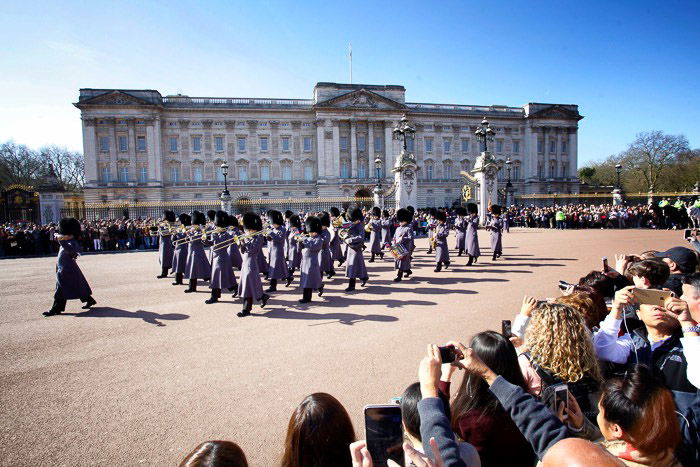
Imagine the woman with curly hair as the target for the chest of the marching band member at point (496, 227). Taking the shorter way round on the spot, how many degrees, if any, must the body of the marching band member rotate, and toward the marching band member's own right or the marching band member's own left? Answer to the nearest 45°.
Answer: approximately 45° to the marching band member's own left

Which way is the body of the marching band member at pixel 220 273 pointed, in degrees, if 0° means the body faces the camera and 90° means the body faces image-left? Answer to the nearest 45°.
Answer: approximately 45°

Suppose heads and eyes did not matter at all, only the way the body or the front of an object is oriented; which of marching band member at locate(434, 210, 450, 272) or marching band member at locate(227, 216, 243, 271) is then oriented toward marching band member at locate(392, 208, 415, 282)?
marching band member at locate(434, 210, 450, 272)

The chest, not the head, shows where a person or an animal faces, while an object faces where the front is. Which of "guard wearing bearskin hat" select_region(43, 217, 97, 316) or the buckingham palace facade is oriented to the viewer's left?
the guard wearing bearskin hat

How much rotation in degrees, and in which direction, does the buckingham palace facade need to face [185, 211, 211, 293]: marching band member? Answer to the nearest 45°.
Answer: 0° — it already faces them

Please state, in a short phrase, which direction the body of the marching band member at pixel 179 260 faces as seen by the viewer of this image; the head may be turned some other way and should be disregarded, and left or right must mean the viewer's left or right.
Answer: facing to the left of the viewer

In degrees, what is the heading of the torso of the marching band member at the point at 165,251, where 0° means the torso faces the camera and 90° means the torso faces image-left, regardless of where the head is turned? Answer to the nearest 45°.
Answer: approximately 90°

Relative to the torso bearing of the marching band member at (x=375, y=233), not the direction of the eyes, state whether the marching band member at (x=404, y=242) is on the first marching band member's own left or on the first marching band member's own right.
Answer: on the first marching band member's own left

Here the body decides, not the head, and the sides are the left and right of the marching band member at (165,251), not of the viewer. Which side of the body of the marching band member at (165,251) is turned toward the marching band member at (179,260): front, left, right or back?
left

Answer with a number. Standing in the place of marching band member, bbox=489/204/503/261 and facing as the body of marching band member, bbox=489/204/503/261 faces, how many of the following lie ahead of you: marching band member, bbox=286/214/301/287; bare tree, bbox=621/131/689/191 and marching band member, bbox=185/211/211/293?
2

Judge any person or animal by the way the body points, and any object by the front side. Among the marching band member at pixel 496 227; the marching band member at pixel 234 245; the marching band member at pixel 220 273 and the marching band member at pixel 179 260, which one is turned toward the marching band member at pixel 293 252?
the marching band member at pixel 496 227

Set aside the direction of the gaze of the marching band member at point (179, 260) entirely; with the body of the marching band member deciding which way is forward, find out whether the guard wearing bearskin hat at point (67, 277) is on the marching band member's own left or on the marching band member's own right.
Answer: on the marching band member's own left

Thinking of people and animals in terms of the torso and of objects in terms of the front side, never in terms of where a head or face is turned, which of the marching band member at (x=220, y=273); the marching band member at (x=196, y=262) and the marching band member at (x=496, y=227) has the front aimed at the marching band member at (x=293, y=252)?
the marching band member at (x=496, y=227)

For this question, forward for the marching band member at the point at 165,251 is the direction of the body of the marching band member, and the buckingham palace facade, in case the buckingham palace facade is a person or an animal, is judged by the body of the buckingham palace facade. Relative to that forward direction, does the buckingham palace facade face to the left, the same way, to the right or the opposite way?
to the left
